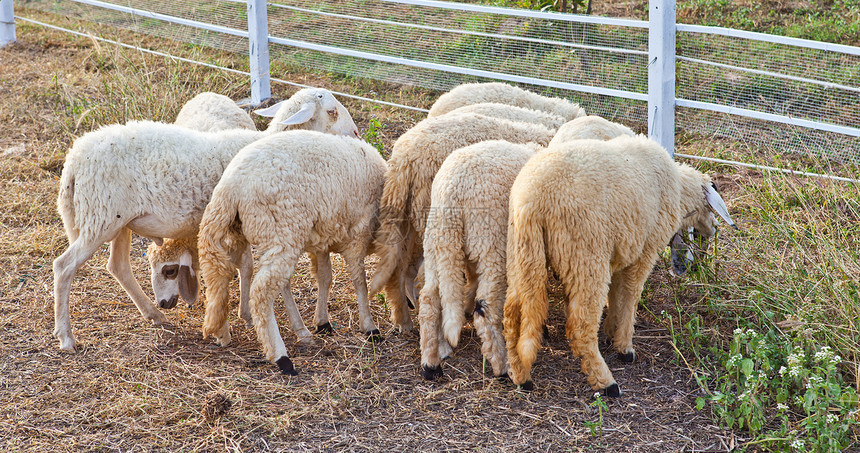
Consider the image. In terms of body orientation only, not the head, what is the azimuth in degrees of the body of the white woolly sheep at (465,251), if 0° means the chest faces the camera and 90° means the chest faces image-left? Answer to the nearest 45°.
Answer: approximately 225°

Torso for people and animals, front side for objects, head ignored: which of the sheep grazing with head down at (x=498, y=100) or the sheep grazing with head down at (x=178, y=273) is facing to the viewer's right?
the sheep grazing with head down at (x=498, y=100)

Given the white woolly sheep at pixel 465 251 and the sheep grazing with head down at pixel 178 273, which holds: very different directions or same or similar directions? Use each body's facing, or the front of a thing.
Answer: very different directions

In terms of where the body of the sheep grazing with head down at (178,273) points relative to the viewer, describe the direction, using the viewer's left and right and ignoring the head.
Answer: facing the viewer and to the left of the viewer

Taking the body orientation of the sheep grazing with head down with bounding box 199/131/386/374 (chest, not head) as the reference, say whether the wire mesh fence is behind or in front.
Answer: in front

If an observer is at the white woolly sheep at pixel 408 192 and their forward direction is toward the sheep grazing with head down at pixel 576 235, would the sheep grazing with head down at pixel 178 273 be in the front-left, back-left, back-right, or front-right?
back-right

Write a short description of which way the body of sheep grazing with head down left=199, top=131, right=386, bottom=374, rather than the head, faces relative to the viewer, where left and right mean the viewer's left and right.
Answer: facing away from the viewer and to the right of the viewer

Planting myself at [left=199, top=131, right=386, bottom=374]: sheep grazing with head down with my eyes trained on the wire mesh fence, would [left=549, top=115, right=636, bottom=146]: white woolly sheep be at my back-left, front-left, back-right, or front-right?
front-right

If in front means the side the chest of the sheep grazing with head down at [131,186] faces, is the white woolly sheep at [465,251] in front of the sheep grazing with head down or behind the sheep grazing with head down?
in front

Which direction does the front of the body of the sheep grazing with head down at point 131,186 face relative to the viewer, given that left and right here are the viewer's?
facing to the right of the viewer

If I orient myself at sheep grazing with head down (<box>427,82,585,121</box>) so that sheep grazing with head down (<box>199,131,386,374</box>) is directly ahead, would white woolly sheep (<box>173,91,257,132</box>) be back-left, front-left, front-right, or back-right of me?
front-right

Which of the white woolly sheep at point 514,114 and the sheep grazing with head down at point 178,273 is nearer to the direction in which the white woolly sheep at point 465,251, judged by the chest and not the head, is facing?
the white woolly sheep
